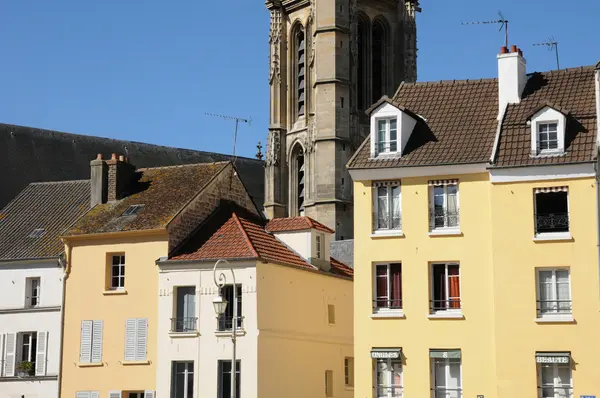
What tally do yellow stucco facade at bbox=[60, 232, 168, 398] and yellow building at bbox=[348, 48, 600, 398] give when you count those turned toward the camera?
2

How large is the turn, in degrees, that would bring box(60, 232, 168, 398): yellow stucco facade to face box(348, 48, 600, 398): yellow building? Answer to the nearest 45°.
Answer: approximately 45° to its left

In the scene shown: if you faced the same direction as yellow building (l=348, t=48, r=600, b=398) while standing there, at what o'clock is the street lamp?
The street lamp is roughly at 3 o'clock from the yellow building.

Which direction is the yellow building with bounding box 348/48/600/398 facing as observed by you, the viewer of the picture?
facing the viewer

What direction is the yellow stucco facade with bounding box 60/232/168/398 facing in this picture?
toward the camera
